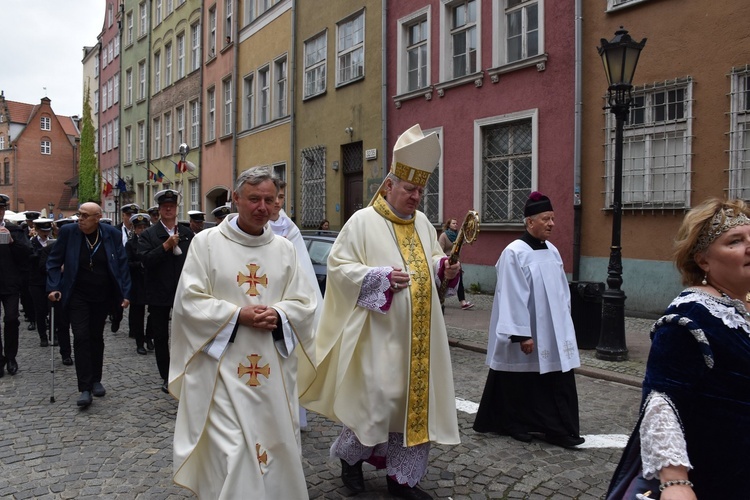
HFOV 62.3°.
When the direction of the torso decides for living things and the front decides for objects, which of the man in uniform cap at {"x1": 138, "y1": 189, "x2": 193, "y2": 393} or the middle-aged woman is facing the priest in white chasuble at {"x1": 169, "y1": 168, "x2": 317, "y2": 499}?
the man in uniform cap

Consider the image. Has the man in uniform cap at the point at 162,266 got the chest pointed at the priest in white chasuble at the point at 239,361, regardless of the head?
yes

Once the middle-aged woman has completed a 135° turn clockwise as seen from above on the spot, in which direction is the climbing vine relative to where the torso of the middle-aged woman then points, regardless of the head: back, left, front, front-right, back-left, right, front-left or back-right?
front-right

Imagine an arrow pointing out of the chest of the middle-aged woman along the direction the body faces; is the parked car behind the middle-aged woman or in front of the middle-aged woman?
behind

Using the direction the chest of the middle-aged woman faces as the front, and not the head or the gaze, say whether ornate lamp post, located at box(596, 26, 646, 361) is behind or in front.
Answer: behind

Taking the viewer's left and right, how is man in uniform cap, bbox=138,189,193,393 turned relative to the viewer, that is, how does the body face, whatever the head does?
facing the viewer

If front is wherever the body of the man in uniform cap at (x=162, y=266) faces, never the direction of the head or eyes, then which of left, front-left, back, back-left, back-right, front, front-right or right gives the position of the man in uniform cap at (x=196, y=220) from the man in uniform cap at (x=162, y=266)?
back

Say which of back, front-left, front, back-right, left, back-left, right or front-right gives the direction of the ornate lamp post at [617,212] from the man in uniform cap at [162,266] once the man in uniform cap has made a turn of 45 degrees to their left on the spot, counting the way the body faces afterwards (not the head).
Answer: front-left

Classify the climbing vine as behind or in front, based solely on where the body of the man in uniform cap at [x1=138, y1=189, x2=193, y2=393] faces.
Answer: behind
